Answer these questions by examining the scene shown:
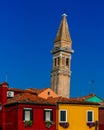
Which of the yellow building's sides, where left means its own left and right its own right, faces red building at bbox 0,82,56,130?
right

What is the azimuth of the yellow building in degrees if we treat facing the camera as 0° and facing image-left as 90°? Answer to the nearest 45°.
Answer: approximately 0°
